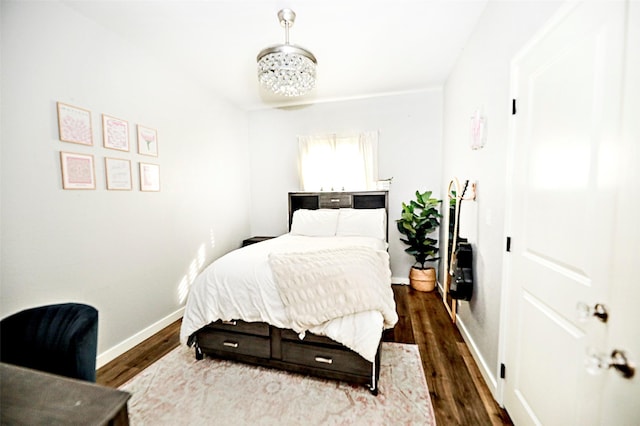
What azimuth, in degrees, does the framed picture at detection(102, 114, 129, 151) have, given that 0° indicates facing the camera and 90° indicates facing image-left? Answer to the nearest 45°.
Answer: approximately 315°

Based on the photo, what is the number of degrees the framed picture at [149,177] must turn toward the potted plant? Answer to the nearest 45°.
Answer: approximately 45° to its left

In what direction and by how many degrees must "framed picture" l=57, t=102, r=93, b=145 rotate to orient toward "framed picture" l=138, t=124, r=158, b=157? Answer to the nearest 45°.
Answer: approximately 90° to its left

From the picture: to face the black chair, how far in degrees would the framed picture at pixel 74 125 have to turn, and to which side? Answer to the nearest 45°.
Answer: approximately 45° to its right

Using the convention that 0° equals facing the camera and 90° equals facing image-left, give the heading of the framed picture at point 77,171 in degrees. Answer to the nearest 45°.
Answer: approximately 315°

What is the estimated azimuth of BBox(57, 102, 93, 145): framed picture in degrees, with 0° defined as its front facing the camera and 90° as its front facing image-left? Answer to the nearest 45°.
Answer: approximately 315°

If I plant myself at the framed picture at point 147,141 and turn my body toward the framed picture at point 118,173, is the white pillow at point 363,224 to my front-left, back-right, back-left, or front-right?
back-left
